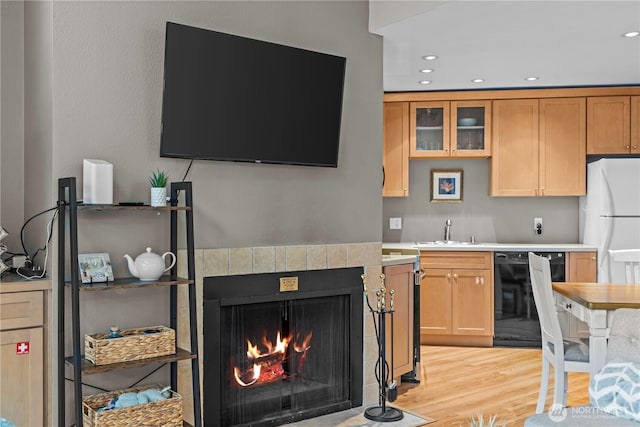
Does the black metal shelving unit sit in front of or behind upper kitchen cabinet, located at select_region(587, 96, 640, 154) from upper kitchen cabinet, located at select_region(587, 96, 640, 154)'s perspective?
in front

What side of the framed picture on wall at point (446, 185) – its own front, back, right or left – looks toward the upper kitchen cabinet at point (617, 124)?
left

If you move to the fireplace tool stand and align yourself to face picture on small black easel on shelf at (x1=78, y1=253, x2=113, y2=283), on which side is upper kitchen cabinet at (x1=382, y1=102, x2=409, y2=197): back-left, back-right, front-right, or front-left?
back-right

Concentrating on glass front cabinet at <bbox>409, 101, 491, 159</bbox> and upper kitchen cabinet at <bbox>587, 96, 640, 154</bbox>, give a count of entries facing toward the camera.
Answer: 2

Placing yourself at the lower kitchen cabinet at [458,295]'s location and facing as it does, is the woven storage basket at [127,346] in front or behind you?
in front

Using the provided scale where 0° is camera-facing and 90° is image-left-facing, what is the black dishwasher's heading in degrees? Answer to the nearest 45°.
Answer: approximately 0°

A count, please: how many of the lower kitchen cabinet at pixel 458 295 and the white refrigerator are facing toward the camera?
2

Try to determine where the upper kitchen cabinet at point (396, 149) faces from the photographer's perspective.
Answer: facing the viewer
